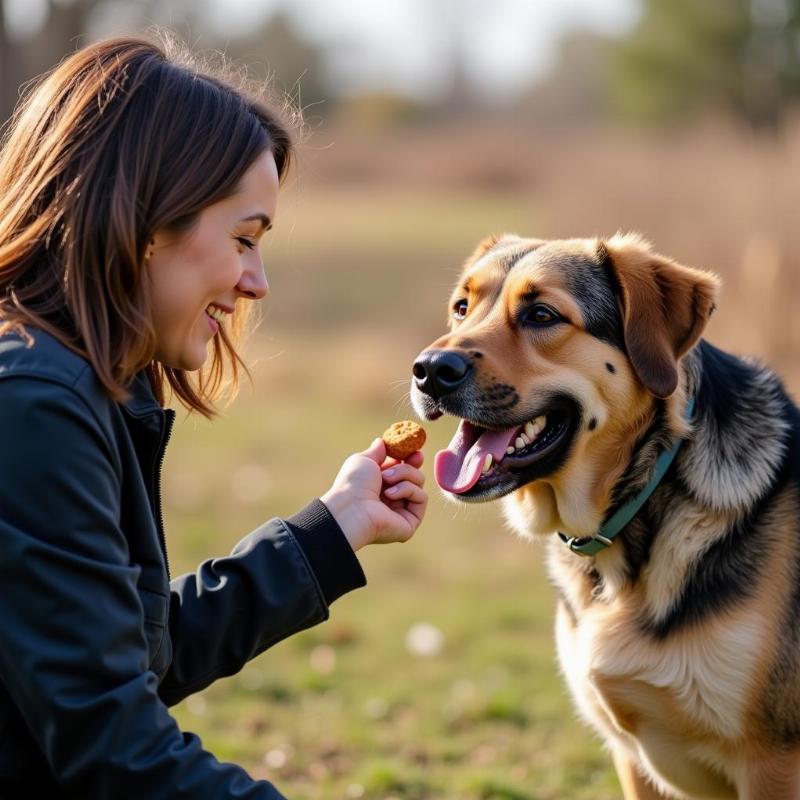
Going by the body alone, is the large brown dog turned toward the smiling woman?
yes

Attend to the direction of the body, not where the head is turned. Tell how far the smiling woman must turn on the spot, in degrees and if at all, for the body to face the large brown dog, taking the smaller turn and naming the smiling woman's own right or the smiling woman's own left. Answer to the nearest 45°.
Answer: approximately 45° to the smiling woman's own left

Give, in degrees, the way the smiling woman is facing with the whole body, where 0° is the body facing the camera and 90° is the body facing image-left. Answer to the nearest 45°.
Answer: approximately 270°

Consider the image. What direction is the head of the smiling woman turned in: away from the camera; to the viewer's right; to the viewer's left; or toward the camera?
to the viewer's right

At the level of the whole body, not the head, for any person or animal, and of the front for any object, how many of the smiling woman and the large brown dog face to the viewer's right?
1

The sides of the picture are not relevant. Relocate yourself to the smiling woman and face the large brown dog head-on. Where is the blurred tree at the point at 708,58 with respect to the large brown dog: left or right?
left

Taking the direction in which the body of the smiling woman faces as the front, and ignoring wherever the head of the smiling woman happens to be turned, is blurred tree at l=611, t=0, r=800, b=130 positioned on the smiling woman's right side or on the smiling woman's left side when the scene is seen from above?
on the smiling woman's left side

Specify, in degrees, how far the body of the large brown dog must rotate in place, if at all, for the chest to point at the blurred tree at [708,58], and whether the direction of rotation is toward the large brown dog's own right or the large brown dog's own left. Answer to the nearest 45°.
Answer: approximately 135° to the large brown dog's own right
